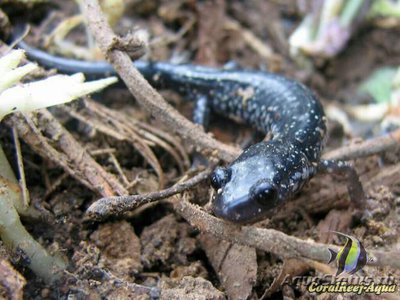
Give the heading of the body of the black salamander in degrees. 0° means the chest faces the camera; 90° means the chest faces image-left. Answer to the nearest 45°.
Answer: approximately 45°

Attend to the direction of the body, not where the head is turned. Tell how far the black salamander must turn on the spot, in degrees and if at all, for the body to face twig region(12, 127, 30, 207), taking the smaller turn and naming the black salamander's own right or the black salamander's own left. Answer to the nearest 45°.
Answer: approximately 90° to the black salamander's own right

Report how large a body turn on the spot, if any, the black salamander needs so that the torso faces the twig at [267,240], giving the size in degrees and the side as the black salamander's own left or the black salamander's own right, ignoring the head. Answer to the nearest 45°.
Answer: approximately 45° to the black salamander's own left
